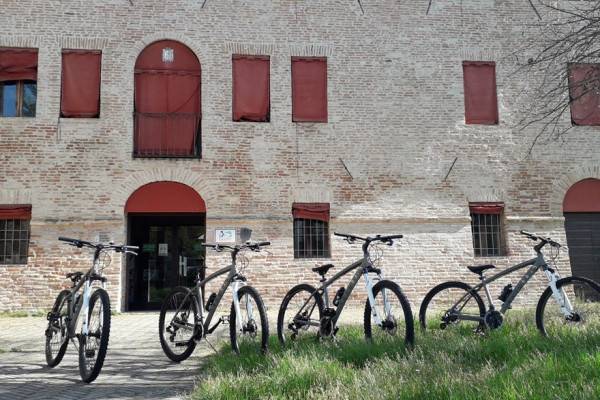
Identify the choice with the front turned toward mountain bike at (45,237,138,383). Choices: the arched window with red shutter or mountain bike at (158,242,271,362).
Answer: the arched window with red shutter

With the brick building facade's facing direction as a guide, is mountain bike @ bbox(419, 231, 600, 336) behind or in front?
in front

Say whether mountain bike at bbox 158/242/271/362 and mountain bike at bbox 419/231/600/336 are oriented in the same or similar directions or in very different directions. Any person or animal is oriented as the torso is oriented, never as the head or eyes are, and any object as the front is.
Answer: same or similar directions

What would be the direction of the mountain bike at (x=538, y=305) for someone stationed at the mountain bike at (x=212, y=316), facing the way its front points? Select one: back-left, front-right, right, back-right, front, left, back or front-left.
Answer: front-left

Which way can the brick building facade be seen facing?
toward the camera

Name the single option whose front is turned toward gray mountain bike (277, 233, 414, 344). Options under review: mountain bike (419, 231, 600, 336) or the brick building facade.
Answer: the brick building facade

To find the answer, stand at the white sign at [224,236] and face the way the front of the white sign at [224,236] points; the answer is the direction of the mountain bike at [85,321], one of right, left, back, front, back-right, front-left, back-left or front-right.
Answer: front

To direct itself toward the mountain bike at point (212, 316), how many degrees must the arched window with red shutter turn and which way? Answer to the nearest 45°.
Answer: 0° — it already faces it

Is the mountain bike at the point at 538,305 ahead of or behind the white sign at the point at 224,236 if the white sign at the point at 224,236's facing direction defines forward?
ahead

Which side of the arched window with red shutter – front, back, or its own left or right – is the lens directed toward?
front

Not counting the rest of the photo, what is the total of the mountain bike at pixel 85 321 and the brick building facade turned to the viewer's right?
0

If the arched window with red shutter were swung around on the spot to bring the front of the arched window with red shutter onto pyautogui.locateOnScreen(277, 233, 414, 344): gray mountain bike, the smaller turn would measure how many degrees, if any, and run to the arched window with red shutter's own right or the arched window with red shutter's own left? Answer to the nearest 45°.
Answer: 0° — it already faces it

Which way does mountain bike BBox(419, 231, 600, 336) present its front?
to the viewer's right

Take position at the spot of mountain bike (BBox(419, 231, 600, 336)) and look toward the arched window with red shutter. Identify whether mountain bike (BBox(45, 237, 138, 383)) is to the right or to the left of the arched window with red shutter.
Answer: left

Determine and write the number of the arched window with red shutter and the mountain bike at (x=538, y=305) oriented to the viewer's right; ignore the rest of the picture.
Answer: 1

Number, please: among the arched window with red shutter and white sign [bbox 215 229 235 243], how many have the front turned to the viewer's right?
0

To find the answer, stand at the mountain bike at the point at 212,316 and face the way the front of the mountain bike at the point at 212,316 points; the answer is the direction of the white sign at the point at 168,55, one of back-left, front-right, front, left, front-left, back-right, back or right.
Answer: back-left
